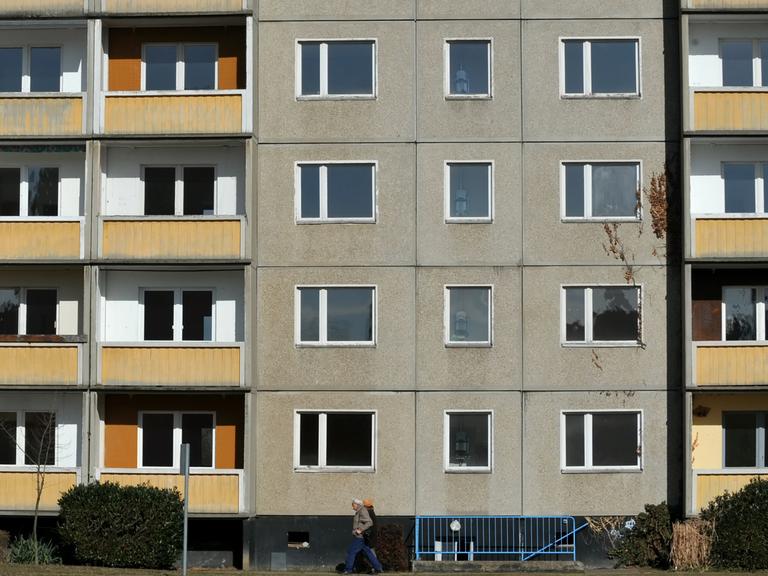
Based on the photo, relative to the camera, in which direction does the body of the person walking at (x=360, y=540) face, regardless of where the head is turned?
to the viewer's left

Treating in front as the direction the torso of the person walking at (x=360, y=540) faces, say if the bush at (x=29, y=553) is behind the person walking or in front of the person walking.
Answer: in front

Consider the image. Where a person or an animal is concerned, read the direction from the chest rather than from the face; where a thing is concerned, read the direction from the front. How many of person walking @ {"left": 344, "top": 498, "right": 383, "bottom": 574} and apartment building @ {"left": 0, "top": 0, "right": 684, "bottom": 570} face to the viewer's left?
1

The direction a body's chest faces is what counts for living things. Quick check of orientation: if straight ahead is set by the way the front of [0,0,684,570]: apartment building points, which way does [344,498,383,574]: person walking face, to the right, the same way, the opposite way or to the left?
to the right

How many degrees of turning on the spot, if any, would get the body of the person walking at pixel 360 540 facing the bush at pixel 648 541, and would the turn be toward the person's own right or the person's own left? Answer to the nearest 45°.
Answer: approximately 180°

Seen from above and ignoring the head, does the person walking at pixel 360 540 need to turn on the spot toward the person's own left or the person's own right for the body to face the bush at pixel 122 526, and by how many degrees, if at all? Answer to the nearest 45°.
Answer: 0° — they already face it

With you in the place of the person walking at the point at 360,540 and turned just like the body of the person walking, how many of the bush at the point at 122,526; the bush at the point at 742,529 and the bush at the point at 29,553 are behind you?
1

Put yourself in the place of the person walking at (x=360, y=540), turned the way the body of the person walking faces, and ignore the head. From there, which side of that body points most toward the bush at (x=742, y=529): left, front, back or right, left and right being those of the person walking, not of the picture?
back

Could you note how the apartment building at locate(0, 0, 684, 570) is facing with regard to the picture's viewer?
facing the viewer

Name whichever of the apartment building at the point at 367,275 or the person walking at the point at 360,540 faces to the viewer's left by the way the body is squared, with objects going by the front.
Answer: the person walking
